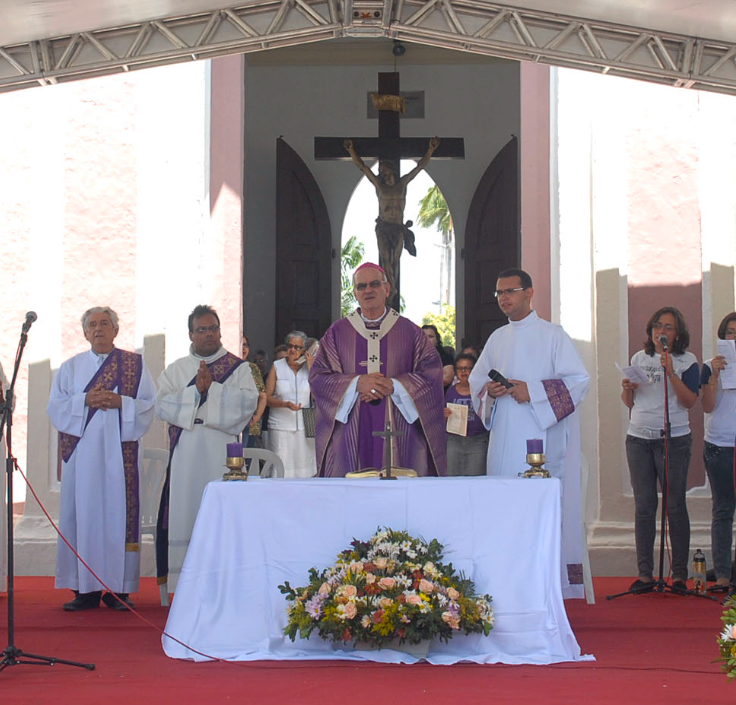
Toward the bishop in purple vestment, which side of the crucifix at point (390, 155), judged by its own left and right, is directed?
front

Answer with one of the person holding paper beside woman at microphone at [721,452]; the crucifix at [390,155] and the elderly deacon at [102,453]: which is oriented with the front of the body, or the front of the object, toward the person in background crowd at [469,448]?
the crucifix

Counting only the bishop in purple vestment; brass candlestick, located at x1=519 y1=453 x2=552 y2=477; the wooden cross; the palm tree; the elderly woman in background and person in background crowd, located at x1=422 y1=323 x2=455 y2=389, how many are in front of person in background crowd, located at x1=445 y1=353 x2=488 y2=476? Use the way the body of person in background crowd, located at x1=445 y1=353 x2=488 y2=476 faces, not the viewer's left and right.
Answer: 2

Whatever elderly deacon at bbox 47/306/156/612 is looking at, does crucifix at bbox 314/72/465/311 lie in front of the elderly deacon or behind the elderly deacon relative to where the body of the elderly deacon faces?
behind

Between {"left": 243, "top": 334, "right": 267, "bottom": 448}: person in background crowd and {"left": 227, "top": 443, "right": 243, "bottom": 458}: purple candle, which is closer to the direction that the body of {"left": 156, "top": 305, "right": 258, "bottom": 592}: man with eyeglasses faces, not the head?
the purple candle

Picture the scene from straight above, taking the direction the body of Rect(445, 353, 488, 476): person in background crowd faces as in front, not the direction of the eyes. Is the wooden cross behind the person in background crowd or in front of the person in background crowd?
behind

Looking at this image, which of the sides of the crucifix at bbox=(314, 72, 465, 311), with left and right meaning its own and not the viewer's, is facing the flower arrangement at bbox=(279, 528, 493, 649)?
front

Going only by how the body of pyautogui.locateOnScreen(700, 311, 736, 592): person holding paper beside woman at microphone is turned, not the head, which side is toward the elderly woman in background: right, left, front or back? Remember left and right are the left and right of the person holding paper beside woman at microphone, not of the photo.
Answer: right

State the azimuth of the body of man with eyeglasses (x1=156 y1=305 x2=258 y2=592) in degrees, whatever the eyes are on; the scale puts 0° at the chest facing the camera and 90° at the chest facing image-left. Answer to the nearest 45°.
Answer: approximately 0°

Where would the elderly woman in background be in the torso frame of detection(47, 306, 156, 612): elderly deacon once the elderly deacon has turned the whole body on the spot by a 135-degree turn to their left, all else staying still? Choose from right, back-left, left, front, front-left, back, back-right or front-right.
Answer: front
